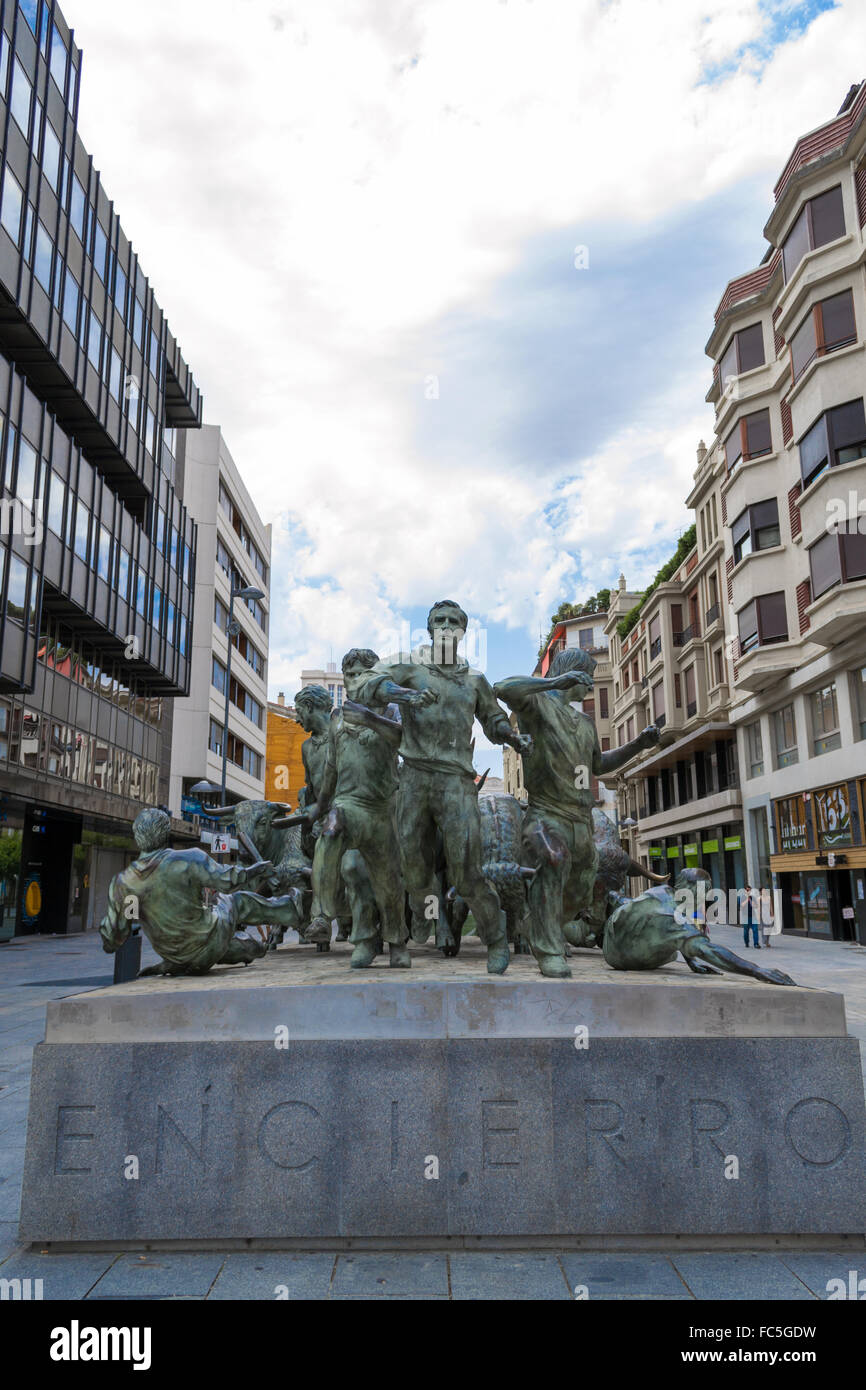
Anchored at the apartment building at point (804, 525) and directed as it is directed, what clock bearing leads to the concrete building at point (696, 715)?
The concrete building is roughly at 4 o'clock from the apartment building.

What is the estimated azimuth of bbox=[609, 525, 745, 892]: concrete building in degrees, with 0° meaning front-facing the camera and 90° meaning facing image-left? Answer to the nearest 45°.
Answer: approximately 45°

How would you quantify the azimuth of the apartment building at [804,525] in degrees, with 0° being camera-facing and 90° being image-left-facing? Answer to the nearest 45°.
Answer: approximately 45°

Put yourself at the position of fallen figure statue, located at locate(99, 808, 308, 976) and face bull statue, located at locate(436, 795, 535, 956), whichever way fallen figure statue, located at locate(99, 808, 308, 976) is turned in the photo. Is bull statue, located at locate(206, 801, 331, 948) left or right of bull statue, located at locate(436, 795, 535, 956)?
left

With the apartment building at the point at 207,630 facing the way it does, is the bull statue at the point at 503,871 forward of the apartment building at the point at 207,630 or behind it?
forward

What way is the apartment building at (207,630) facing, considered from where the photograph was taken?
facing the viewer and to the right of the viewer

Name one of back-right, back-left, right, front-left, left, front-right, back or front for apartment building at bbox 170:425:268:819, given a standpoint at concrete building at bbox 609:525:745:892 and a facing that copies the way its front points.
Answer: front-right

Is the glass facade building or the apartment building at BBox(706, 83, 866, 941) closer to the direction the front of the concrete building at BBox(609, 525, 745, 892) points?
the glass facade building

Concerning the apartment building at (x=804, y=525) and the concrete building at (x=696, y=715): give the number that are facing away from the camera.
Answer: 0

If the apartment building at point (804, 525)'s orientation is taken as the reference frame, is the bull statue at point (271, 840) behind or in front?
in front

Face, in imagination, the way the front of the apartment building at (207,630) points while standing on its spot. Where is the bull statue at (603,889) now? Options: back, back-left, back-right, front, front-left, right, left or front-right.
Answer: front-right

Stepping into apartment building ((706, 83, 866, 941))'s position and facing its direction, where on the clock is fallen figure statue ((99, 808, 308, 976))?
The fallen figure statue is roughly at 11 o'clock from the apartment building.

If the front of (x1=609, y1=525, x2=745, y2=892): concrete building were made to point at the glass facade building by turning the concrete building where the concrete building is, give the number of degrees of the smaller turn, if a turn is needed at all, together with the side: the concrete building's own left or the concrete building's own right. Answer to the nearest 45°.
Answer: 0° — it already faces it
